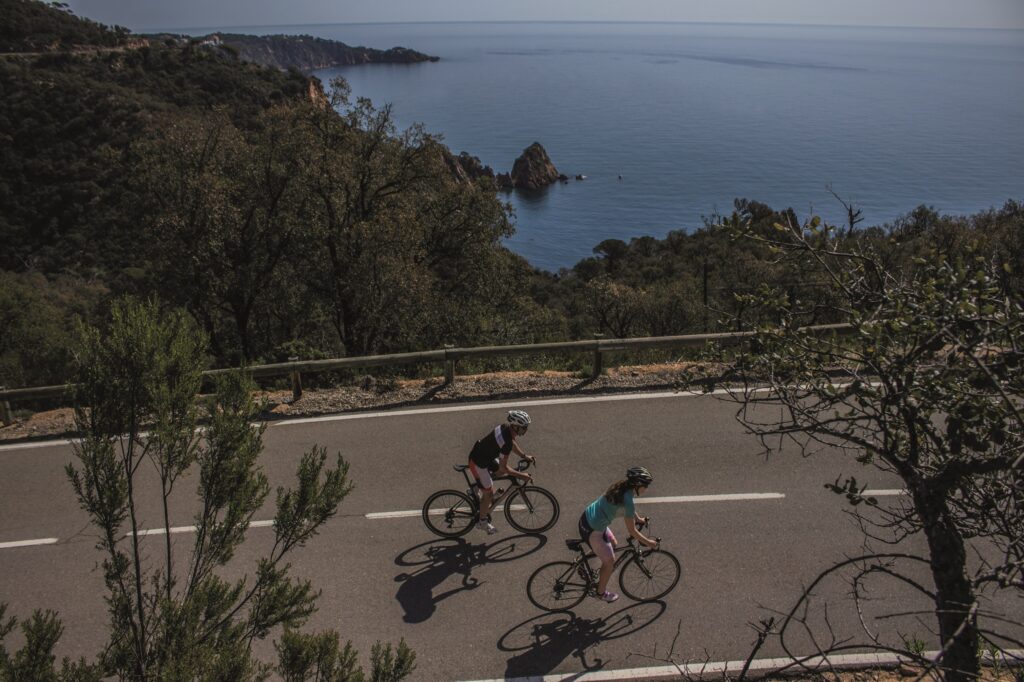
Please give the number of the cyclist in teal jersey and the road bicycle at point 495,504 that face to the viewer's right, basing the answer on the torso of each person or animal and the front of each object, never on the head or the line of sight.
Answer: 2

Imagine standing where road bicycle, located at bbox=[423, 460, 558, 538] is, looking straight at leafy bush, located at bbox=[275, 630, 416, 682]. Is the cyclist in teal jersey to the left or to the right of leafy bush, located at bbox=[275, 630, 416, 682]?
left

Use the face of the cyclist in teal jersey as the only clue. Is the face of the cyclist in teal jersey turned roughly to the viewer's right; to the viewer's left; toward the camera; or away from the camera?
to the viewer's right

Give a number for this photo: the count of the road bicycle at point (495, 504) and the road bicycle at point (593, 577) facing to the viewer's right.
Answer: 2

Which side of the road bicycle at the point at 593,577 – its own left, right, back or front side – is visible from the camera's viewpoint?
right

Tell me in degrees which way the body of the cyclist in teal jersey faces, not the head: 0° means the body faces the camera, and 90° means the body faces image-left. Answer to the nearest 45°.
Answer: approximately 270°

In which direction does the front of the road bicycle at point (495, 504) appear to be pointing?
to the viewer's right

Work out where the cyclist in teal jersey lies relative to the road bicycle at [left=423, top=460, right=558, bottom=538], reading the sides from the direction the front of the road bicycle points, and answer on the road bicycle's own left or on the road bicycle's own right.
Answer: on the road bicycle's own right
